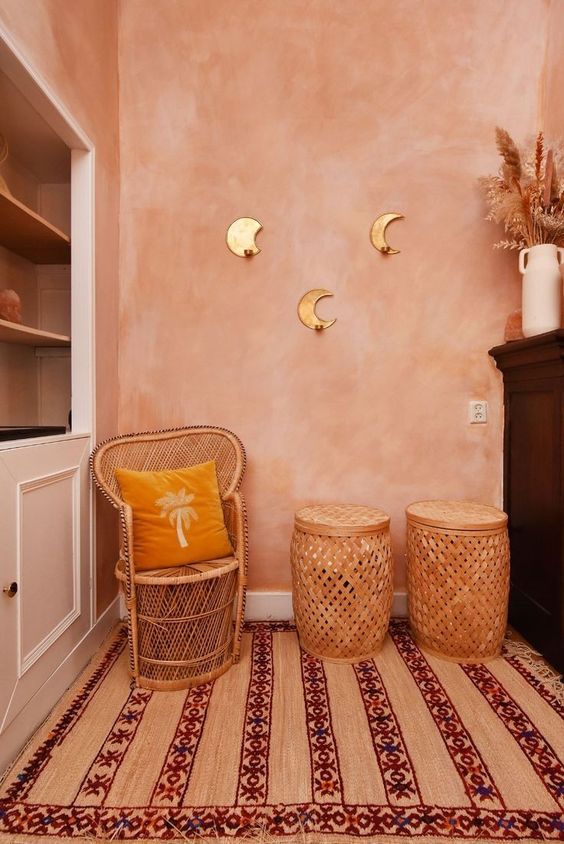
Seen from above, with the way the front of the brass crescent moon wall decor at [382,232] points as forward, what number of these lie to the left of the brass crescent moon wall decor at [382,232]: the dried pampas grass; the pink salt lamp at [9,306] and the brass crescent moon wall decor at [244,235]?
1

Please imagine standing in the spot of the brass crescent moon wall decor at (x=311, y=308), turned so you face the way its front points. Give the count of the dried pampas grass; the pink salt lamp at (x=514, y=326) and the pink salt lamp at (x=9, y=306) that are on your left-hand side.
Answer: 2

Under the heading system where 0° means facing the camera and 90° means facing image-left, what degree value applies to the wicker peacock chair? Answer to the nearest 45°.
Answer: approximately 0°

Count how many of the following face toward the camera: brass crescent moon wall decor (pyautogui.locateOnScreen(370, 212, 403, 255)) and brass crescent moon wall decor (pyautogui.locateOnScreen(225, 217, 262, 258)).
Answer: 2
